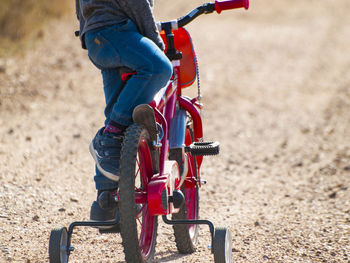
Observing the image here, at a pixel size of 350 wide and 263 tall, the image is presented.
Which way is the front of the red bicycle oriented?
away from the camera

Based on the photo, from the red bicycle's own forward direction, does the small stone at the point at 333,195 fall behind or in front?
in front

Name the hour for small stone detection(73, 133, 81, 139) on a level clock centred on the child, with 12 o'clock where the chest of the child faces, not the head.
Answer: The small stone is roughly at 10 o'clock from the child.

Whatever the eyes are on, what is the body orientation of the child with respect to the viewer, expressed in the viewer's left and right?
facing away from the viewer and to the right of the viewer

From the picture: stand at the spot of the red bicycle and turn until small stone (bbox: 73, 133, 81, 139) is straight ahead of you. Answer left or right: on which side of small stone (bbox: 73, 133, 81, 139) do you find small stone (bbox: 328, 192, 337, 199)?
right

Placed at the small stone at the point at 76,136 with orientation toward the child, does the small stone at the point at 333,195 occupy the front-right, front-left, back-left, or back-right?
front-left

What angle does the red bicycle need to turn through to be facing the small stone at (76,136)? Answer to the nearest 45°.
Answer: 0° — it already faces it
